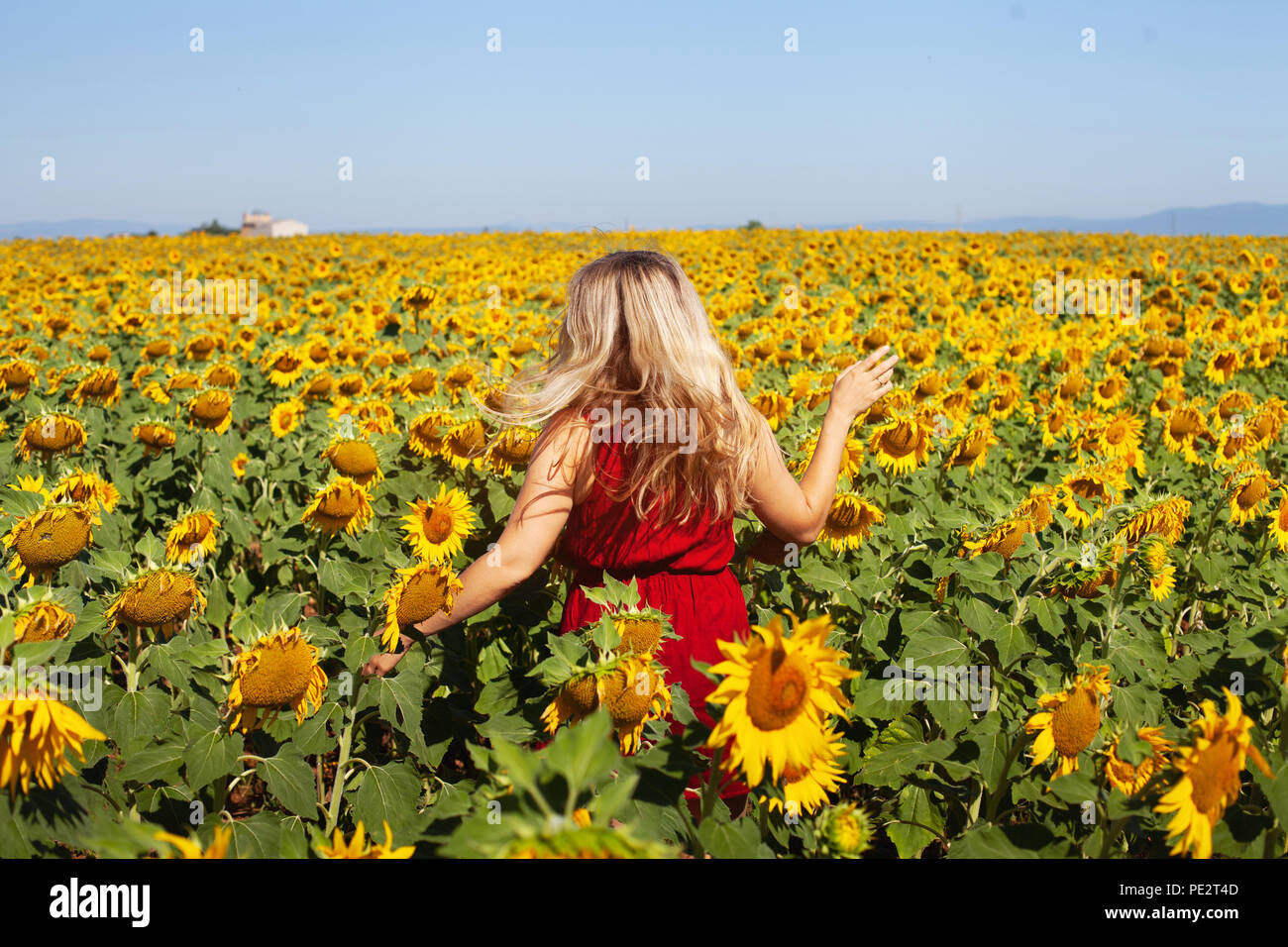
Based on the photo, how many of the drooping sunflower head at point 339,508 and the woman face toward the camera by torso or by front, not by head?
1

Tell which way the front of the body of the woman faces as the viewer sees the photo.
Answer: away from the camera

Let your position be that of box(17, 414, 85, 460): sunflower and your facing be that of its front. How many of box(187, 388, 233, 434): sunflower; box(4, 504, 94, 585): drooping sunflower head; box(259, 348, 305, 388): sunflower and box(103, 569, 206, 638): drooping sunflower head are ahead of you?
2

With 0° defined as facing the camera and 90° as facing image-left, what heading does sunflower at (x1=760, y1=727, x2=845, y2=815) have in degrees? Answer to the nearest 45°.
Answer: approximately 0°

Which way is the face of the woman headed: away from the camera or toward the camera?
away from the camera

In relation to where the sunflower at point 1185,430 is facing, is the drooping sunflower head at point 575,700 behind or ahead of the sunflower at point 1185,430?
ahead

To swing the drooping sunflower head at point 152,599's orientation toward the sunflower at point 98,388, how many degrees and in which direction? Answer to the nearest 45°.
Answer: approximately 180°
